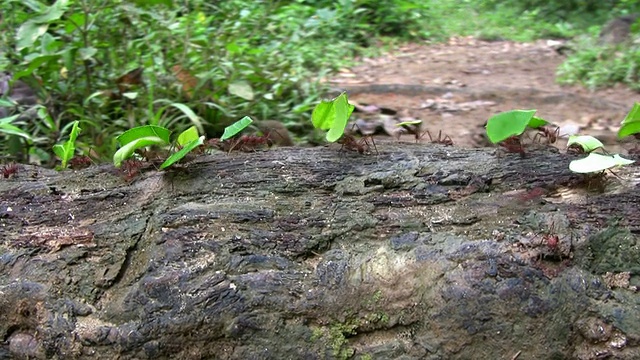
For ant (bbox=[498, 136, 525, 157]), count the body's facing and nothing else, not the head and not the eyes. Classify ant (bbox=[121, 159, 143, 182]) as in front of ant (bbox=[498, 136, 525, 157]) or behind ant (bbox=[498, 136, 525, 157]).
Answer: in front

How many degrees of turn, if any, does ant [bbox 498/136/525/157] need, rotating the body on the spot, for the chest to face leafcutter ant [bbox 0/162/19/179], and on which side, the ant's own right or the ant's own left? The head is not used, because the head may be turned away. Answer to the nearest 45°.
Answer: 0° — it already faces it

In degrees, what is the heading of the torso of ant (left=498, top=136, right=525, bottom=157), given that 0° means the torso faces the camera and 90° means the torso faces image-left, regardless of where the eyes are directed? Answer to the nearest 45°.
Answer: approximately 90°
